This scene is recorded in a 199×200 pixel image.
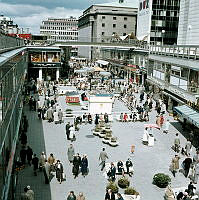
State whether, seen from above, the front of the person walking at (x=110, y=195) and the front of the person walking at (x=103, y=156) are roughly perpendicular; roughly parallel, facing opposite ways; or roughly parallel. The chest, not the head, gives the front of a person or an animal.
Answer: roughly parallel, facing opposite ways

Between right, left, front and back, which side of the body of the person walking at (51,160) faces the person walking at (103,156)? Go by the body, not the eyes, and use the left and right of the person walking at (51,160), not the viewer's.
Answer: right

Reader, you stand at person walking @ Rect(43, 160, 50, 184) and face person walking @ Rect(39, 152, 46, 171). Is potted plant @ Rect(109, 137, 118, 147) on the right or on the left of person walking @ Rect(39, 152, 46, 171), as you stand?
right

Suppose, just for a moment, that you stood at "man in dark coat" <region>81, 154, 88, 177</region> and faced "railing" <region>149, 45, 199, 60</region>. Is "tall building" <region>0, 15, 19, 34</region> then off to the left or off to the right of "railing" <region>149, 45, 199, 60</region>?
left

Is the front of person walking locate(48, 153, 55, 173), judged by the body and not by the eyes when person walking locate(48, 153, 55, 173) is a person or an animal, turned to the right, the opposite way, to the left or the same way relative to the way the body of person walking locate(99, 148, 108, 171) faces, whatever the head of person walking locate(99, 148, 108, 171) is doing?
the same way

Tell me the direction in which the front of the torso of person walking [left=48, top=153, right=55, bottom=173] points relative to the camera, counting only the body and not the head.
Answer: away from the camera

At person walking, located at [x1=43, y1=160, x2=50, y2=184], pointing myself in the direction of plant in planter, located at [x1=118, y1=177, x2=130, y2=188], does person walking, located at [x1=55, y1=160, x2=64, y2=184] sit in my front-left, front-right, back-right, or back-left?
front-left

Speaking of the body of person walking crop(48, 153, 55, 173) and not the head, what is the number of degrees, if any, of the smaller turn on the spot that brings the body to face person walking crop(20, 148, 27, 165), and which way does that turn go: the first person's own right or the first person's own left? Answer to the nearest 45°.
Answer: approximately 45° to the first person's own left

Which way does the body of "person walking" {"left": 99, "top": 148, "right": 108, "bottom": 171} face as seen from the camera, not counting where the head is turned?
away from the camera
